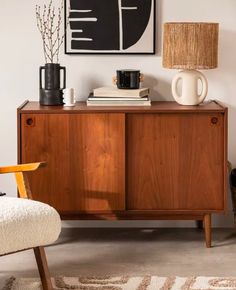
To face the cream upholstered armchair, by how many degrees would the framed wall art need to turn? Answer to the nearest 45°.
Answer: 0° — it already faces it

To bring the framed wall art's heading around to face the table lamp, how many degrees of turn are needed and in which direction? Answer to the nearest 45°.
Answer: approximately 45° to its left

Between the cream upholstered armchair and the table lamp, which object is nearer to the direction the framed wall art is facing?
the cream upholstered armchair

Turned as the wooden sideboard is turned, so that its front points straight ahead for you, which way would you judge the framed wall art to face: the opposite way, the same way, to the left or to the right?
the same way

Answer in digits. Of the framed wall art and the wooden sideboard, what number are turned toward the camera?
2

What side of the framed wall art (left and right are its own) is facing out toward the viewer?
front

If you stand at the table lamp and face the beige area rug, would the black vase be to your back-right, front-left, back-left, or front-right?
front-right

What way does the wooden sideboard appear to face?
toward the camera

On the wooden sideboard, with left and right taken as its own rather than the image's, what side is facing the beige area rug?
front
